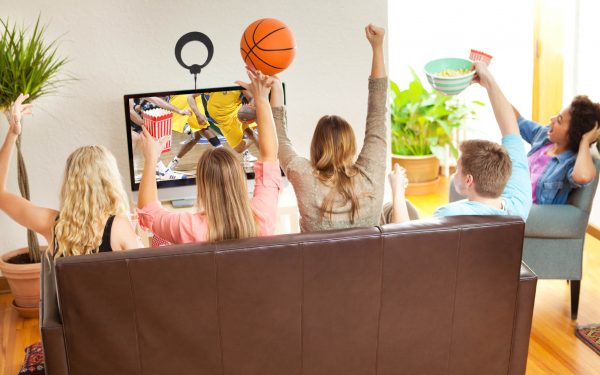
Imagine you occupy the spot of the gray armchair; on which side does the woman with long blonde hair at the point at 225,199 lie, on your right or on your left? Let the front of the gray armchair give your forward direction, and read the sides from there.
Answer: on your left

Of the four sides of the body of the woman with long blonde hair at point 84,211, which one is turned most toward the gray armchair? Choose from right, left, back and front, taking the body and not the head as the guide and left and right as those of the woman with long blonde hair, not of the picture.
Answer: right

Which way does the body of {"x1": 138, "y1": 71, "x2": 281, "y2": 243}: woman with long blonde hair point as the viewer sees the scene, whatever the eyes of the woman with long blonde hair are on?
away from the camera

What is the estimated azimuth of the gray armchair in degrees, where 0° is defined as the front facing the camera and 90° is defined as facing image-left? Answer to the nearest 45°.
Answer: approximately 90°

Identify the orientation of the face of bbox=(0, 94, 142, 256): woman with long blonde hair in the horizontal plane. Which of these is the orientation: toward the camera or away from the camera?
away from the camera

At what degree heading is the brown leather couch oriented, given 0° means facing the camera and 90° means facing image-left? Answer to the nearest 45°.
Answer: approximately 180°

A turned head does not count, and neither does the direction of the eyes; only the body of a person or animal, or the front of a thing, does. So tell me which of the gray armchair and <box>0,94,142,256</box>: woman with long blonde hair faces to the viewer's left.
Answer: the gray armchair

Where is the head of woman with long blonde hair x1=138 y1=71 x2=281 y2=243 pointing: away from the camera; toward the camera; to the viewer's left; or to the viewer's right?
away from the camera

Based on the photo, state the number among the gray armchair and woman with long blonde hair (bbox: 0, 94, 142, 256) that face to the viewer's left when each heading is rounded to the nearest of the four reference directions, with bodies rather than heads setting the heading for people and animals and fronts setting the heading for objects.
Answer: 1

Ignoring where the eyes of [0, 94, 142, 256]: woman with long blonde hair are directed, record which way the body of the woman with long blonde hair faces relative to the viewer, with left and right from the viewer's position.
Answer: facing away from the viewer
